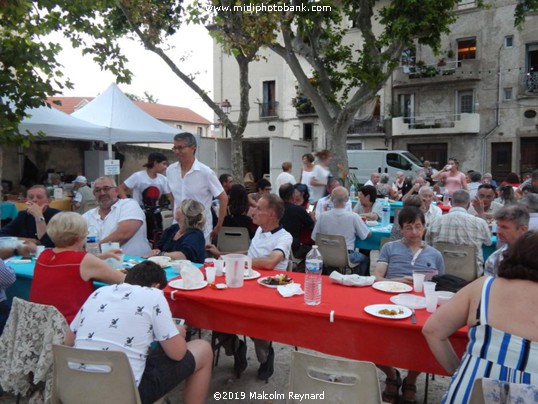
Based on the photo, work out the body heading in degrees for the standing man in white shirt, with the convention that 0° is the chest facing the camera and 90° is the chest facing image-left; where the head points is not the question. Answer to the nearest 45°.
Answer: approximately 45°

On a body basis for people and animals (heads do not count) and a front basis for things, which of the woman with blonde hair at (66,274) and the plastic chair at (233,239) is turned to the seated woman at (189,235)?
the woman with blonde hair

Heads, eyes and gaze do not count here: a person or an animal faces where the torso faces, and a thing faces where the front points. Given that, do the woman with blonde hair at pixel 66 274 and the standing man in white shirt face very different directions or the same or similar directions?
very different directions

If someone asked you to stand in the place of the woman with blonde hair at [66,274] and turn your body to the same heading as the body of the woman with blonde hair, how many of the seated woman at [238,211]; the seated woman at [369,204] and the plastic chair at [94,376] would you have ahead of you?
2

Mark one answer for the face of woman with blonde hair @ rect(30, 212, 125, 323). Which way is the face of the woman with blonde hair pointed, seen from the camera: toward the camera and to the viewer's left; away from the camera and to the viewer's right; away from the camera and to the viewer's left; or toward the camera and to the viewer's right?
away from the camera and to the viewer's right

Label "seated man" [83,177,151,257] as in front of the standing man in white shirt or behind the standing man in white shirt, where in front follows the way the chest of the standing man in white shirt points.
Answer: in front

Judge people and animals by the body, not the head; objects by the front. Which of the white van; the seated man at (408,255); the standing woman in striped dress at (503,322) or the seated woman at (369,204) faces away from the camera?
the standing woman in striped dress at (503,322)

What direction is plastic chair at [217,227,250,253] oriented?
away from the camera

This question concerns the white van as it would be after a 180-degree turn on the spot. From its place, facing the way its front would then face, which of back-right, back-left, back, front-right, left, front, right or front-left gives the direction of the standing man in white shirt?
left
